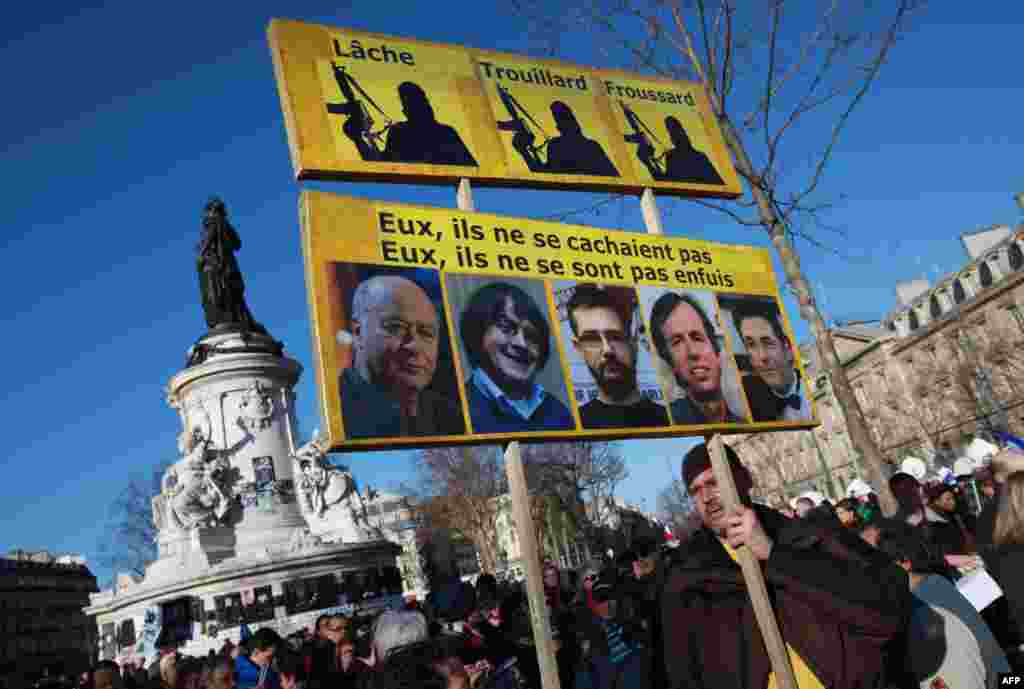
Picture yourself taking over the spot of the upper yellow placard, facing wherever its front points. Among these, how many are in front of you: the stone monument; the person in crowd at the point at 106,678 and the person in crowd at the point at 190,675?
0

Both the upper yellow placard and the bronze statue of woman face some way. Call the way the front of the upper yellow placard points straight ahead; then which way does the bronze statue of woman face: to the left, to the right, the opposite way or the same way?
to the right

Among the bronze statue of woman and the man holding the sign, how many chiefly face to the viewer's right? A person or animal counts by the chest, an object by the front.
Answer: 0

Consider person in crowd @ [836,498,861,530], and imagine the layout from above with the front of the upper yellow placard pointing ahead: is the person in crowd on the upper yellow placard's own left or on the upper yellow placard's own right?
on the upper yellow placard's own left

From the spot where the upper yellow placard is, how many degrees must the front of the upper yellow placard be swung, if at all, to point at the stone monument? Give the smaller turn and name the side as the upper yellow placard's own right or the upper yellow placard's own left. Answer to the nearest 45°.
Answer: approximately 180°

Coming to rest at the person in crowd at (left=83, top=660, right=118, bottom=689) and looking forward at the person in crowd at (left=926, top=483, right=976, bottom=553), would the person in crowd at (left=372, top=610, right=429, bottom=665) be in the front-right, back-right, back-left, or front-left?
front-right

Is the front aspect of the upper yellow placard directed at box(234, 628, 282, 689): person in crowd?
no

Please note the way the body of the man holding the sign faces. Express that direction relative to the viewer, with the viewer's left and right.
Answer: facing the viewer and to the left of the viewer
